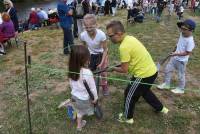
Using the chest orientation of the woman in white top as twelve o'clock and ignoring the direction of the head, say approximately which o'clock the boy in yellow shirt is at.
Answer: The boy in yellow shirt is roughly at 11 o'clock from the woman in white top.

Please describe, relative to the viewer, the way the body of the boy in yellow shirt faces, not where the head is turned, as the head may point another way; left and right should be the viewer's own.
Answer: facing to the left of the viewer

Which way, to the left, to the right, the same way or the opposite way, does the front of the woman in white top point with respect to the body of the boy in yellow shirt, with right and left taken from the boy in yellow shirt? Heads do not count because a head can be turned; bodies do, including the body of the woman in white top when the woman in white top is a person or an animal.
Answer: to the left

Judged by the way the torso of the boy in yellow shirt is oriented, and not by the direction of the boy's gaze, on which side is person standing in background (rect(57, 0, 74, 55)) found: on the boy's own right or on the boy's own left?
on the boy's own right

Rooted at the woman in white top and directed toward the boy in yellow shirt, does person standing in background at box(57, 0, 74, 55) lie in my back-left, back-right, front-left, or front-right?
back-left

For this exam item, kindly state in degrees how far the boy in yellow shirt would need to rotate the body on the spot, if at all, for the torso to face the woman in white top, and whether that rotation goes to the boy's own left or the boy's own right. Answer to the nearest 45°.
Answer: approximately 45° to the boy's own right

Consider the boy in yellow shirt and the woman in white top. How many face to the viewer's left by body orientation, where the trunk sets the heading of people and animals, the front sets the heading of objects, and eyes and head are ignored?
1

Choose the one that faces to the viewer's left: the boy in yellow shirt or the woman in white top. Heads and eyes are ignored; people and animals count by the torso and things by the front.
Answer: the boy in yellow shirt

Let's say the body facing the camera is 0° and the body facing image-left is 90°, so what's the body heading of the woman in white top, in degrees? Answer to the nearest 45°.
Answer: approximately 0°

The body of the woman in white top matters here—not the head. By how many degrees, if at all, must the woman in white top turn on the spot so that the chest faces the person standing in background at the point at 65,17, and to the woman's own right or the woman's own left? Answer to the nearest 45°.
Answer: approximately 180°
